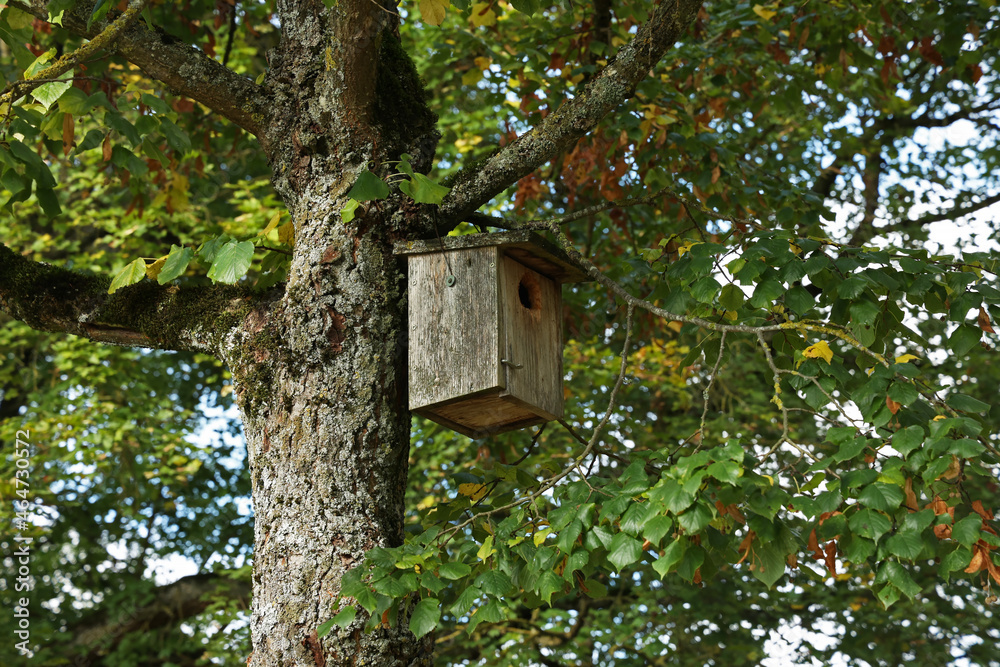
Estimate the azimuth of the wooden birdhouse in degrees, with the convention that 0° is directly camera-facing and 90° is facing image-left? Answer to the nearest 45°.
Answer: approximately 315°
